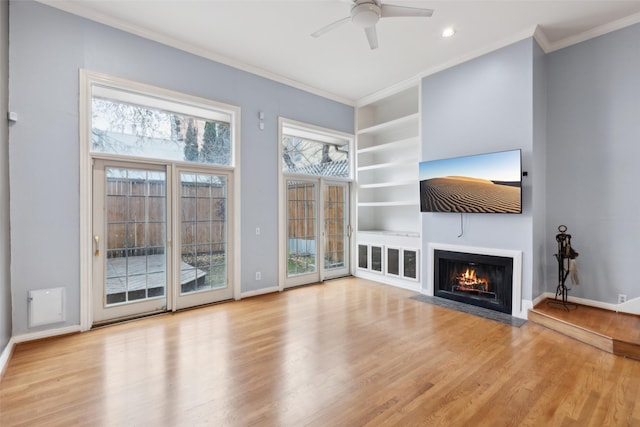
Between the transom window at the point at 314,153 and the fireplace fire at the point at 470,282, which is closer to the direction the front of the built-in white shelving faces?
the transom window

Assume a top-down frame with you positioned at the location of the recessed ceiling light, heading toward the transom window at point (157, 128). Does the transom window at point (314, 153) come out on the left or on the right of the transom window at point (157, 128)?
right

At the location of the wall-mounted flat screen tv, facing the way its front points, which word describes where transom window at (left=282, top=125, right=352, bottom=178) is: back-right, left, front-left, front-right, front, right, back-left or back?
front-right

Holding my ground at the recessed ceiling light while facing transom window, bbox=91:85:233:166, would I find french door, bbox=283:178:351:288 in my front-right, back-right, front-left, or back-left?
front-right

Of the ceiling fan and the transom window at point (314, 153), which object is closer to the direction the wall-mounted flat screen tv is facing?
the ceiling fan

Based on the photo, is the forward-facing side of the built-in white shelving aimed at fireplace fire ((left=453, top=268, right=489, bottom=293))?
no

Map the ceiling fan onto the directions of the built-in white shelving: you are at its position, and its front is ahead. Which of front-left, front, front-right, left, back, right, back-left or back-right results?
front-left

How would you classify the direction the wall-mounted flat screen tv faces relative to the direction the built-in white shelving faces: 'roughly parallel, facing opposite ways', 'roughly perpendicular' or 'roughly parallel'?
roughly parallel

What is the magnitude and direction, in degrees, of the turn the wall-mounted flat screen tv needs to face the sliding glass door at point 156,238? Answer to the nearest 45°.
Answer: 0° — it already faces it

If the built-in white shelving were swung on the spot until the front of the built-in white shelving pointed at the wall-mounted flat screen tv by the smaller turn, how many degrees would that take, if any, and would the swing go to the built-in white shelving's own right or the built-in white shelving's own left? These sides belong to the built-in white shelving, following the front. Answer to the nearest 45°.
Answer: approximately 90° to the built-in white shelving's own left

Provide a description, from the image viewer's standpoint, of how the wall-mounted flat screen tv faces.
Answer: facing the viewer and to the left of the viewer

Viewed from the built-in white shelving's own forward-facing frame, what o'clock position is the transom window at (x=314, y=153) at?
The transom window is roughly at 1 o'clock from the built-in white shelving.

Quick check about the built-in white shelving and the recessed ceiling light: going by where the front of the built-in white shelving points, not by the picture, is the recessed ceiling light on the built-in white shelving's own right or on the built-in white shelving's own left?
on the built-in white shelving's own left

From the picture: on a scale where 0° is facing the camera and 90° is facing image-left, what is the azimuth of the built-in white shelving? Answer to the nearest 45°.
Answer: approximately 45°

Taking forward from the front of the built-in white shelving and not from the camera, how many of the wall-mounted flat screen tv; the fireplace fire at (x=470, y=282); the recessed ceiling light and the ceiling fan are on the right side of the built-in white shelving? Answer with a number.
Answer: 0

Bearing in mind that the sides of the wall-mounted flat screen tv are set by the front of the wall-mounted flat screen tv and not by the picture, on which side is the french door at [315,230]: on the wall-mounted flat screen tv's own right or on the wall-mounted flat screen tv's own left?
on the wall-mounted flat screen tv's own right

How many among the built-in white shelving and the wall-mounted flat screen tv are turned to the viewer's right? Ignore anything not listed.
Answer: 0
